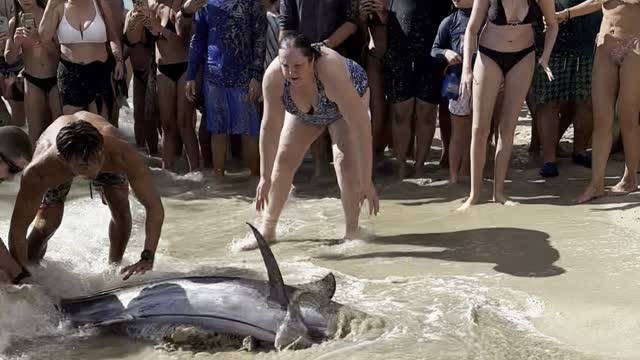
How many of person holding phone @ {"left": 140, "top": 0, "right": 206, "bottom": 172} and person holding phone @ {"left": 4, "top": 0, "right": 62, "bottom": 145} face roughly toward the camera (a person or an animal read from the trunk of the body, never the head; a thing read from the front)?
2

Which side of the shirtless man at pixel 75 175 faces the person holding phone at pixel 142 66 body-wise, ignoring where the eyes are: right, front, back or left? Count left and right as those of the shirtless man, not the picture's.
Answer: back

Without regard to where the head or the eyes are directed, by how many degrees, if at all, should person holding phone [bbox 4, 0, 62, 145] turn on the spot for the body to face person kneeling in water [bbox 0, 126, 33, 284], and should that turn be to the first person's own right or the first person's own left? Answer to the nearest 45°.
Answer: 0° — they already face them

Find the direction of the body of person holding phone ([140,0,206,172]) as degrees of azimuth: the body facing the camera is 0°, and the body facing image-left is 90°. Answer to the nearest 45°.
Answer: approximately 0°

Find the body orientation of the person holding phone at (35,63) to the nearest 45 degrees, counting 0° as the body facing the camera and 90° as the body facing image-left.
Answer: approximately 0°

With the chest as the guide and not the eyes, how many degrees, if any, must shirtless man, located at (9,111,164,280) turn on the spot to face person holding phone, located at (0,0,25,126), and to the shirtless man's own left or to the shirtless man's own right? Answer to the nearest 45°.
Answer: approximately 180°

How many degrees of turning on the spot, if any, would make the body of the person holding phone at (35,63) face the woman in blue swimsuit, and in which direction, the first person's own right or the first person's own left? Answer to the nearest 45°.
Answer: approximately 45° to the first person's own left

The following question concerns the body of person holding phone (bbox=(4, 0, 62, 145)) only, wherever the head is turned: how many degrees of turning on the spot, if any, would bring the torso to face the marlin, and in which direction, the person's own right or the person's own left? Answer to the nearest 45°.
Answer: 0° — they already face it

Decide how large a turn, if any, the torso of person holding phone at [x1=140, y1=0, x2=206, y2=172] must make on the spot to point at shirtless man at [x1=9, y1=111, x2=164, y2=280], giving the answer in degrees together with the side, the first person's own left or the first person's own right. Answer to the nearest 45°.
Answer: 0° — they already face them

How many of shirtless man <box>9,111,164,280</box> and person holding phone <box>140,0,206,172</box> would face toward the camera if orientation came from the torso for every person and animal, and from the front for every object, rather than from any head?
2

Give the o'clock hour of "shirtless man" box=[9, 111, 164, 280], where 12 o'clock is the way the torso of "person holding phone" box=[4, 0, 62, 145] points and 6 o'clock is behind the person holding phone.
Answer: The shirtless man is roughly at 12 o'clock from the person holding phone.

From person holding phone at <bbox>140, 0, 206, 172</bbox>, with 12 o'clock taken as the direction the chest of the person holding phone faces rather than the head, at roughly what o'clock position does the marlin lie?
The marlin is roughly at 12 o'clock from the person holding phone.
